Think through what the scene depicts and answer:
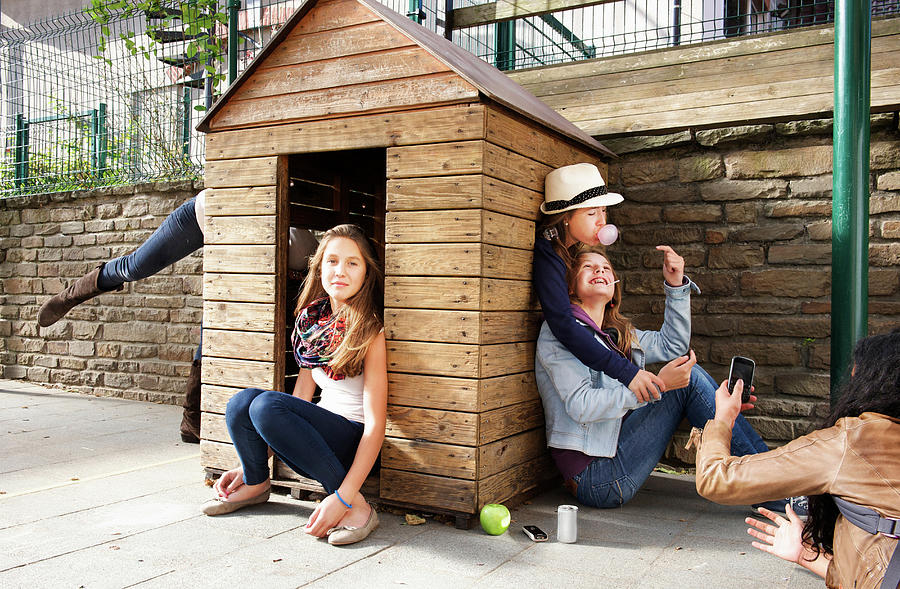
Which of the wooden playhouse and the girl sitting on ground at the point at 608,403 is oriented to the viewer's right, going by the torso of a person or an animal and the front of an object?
the girl sitting on ground

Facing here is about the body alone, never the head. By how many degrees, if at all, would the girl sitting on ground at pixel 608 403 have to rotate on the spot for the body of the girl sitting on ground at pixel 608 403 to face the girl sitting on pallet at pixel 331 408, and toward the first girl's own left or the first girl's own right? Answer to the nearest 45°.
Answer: approximately 135° to the first girl's own right

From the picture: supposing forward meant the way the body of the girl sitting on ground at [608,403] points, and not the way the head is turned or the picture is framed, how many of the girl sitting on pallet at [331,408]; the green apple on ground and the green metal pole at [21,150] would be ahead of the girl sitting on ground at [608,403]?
0

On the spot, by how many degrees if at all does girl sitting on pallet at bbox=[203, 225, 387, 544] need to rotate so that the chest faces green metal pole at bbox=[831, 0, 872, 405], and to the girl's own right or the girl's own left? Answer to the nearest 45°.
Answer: approximately 135° to the girl's own left

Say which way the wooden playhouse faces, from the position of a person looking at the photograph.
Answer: facing the viewer and to the left of the viewer

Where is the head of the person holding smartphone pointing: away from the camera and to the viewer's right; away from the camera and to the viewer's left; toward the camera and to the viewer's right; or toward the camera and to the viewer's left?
away from the camera and to the viewer's left

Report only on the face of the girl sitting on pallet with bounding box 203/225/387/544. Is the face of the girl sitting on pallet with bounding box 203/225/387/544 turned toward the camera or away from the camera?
toward the camera

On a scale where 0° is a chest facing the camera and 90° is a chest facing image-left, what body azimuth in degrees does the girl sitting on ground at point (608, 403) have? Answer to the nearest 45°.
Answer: approximately 270°

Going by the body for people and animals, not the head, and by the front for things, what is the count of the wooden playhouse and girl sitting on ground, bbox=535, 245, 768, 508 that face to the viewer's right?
1

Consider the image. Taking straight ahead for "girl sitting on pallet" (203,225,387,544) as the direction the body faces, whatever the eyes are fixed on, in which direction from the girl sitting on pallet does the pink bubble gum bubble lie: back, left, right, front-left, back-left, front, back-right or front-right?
back-left

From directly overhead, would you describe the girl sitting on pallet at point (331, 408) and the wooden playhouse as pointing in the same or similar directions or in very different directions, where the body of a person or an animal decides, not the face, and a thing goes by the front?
same or similar directions

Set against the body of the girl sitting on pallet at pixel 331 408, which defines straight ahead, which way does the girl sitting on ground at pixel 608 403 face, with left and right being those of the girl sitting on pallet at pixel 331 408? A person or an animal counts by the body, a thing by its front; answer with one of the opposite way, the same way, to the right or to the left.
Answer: to the left
